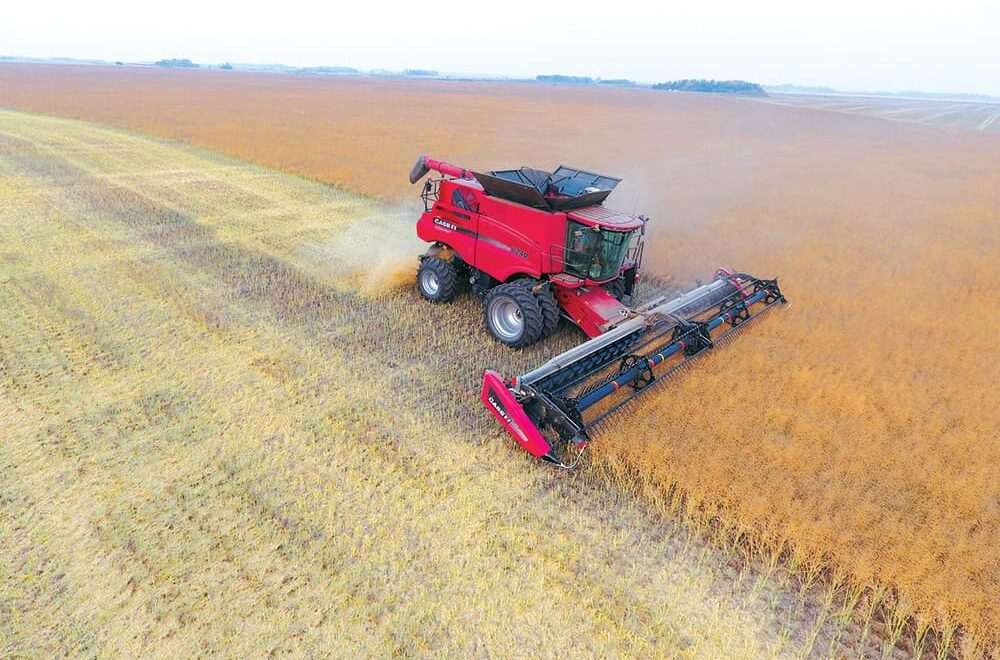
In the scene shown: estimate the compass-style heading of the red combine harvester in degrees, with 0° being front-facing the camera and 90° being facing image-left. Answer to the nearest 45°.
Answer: approximately 315°
